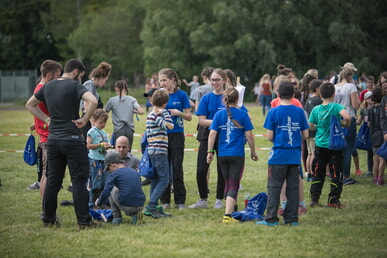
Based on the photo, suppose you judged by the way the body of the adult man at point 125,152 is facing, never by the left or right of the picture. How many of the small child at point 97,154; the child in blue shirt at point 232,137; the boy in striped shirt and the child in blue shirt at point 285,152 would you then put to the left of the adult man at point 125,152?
3

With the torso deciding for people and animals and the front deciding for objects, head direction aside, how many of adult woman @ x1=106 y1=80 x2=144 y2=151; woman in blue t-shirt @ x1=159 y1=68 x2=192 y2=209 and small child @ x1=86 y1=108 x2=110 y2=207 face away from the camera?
1

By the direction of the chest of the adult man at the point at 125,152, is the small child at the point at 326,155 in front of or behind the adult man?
behind

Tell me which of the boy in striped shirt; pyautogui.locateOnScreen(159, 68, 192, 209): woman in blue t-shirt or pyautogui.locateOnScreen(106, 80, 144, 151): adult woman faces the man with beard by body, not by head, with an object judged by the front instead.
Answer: the woman in blue t-shirt

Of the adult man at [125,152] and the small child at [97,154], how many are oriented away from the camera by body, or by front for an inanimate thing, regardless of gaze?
0

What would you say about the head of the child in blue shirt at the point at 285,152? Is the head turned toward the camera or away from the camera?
away from the camera

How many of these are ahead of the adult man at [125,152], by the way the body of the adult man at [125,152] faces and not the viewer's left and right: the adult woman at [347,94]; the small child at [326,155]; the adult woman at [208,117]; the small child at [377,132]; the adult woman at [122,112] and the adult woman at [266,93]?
0

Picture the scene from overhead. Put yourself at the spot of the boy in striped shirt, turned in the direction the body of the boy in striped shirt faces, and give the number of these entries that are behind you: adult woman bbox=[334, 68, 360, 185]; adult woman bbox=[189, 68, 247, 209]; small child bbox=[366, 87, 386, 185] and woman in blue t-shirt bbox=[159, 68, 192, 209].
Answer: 0

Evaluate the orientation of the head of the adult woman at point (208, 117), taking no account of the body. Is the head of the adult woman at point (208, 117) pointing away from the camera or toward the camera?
toward the camera

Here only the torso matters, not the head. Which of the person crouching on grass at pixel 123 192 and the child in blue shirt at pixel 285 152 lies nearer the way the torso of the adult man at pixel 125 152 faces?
the person crouching on grass

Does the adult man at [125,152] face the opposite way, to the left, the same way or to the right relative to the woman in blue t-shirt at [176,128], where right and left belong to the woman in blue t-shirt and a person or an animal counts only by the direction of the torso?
the same way

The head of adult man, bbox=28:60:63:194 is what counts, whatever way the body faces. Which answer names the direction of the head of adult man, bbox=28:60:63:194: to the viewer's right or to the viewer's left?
to the viewer's right

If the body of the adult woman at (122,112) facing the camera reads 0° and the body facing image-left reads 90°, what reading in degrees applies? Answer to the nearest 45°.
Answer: approximately 180°

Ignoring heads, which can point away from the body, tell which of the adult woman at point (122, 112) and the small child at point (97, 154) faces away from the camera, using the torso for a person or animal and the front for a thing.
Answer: the adult woman

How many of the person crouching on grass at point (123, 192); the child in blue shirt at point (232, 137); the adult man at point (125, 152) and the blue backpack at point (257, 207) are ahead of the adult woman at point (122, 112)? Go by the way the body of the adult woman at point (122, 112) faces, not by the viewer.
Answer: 0

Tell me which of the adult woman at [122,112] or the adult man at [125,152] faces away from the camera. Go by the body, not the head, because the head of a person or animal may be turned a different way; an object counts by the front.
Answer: the adult woman

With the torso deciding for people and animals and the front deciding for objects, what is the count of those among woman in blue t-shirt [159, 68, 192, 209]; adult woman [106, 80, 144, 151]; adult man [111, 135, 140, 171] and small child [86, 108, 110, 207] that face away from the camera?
1

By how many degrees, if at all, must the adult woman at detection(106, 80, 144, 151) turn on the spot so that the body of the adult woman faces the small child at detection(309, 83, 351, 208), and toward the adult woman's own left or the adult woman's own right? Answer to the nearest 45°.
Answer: approximately 135° to the adult woman's own right

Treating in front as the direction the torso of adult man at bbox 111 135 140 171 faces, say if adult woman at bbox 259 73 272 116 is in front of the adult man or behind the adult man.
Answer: behind
